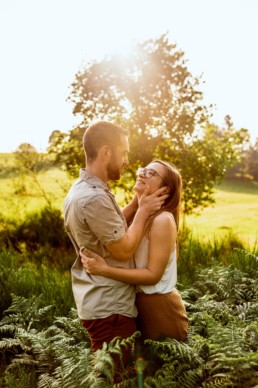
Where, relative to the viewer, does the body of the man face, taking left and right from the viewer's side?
facing to the right of the viewer

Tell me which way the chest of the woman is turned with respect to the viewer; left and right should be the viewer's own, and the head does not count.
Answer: facing to the left of the viewer

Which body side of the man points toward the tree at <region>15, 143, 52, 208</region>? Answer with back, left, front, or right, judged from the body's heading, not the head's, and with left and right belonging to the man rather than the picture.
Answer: left

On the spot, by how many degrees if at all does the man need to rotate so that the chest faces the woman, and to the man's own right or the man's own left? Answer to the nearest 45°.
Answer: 0° — they already face them

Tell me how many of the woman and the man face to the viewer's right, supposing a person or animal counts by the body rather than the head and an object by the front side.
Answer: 1

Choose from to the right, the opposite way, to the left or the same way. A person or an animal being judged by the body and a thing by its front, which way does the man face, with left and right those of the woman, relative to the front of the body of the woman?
the opposite way

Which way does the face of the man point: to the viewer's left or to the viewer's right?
to the viewer's right

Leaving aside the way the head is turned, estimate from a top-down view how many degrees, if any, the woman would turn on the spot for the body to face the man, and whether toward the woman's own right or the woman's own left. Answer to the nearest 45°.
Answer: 0° — they already face them

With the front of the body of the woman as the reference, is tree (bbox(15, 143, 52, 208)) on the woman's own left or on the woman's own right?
on the woman's own right

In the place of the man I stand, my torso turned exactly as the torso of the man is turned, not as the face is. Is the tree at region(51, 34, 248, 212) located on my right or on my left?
on my left

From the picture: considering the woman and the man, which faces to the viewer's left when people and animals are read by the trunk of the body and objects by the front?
the woman
